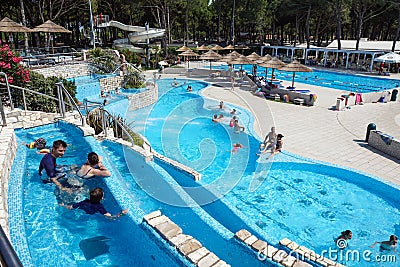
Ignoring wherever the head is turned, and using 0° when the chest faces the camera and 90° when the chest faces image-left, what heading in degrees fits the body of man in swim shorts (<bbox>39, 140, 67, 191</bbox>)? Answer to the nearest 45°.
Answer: approximately 315°

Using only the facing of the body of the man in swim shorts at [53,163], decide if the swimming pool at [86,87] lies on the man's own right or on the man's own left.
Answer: on the man's own left

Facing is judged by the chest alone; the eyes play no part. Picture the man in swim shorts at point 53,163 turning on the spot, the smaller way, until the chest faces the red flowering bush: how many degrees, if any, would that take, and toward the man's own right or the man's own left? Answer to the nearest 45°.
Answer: approximately 135° to the man's own left

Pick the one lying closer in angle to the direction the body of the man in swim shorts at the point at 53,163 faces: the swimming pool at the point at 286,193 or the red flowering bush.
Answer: the swimming pool

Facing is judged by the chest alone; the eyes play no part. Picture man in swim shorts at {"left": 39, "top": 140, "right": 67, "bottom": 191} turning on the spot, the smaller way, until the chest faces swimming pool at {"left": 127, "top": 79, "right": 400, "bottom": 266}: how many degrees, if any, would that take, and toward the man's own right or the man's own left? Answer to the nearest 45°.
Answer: approximately 45° to the man's own left

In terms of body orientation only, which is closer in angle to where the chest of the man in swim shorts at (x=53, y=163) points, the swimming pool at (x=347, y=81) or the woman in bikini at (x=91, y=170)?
the woman in bikini
